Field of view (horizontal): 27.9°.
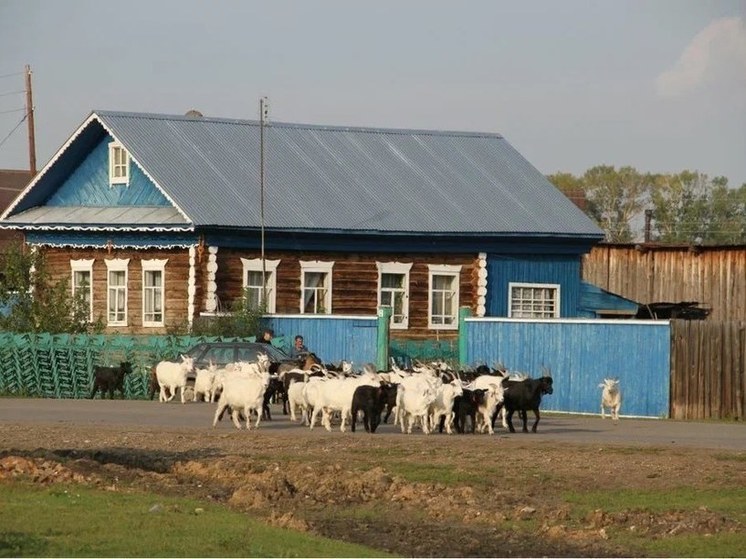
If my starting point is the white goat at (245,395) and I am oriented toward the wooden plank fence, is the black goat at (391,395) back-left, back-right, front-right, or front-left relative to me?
front-right

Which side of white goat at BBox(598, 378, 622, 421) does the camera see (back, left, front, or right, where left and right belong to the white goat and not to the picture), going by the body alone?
front

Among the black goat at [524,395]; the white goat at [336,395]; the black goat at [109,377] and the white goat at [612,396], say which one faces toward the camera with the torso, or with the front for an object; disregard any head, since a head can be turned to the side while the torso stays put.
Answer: the white goat at [612,396]

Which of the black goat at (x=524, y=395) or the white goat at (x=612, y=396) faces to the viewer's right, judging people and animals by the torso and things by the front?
the black goat

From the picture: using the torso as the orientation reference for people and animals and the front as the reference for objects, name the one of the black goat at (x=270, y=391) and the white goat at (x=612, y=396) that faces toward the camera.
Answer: the white goat

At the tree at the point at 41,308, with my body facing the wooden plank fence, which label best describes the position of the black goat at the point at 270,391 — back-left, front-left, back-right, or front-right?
front-right

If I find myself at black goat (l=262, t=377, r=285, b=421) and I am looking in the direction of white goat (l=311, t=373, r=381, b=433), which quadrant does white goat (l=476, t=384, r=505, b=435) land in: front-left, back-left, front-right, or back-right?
front-left

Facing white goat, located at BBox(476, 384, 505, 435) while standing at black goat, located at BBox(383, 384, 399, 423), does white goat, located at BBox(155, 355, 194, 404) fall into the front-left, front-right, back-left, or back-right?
back-left

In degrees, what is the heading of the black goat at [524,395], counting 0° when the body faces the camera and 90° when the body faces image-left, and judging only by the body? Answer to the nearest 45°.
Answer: approximately 270°

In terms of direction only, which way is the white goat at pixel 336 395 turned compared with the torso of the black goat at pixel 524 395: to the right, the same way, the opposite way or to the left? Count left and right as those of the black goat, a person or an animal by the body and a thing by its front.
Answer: the same way
